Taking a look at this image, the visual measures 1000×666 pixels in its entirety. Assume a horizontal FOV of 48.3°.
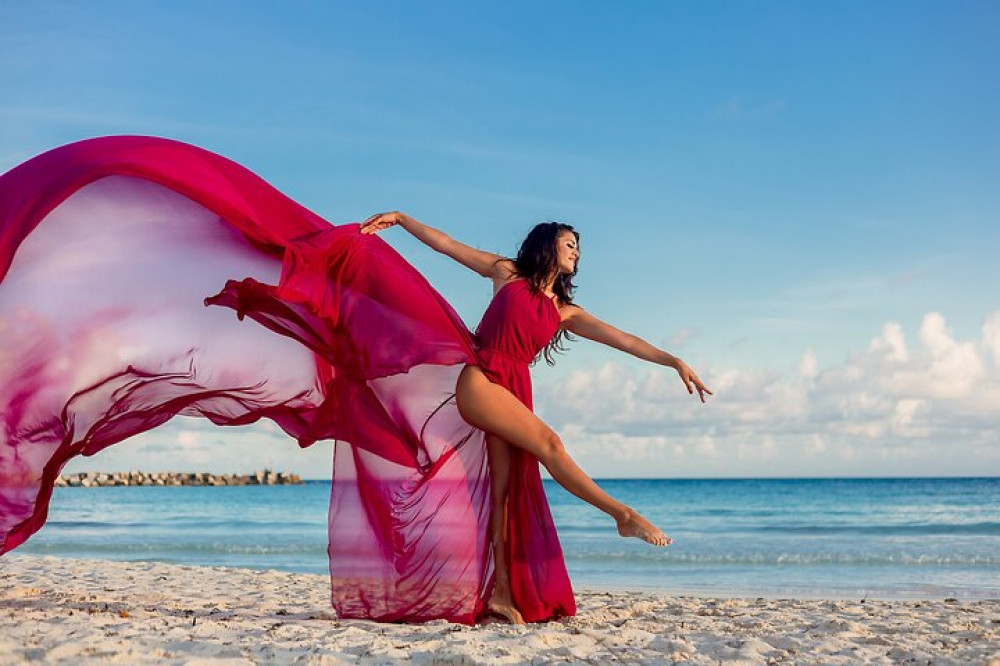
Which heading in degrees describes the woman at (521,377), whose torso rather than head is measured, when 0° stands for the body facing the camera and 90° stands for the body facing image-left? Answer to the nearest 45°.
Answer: approximately 315°
